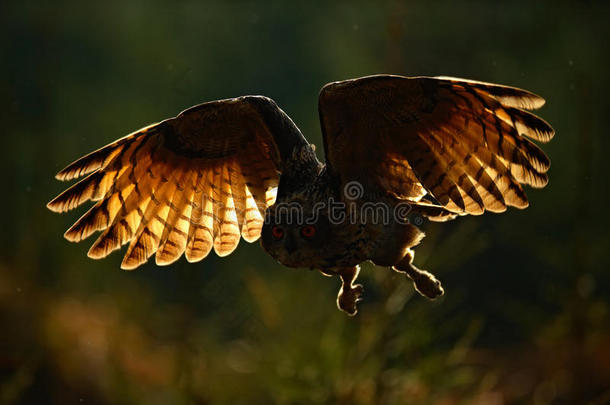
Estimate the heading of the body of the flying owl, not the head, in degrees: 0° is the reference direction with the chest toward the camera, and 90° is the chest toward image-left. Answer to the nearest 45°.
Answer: approximately 45°
